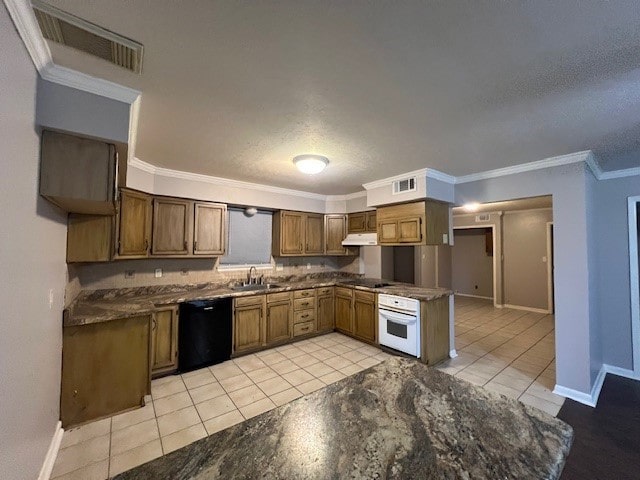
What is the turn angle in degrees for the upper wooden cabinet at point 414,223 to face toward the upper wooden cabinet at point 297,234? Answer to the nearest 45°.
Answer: approximately 45° to its right

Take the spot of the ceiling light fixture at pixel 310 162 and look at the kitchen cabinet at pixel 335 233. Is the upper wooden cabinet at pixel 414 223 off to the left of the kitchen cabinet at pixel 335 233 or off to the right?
right

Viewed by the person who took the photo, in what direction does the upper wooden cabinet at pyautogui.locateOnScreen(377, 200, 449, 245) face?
facing the viewer and to the left of the viewer

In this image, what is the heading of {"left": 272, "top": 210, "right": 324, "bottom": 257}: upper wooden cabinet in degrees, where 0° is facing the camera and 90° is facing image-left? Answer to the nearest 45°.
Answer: approximately 315°

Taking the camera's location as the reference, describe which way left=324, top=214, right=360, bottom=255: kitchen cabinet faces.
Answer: facing the viewer

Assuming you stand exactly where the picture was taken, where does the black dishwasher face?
facing the viewer and to the right of the viewer

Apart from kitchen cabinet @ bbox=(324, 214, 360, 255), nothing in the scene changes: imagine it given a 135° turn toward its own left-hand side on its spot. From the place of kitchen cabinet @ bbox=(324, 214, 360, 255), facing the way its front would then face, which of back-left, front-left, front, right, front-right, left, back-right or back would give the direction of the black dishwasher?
back

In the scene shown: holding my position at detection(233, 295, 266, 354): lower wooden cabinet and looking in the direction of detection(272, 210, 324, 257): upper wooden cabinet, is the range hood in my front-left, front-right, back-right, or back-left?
front-right

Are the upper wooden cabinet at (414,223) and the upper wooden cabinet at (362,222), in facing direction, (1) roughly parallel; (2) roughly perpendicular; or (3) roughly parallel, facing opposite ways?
roughly parallel

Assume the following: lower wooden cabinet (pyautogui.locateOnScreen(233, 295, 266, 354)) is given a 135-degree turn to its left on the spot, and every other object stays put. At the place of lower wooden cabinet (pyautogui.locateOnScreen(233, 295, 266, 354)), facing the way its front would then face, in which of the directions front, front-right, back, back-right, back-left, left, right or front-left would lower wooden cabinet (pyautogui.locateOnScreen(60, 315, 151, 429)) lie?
back-left

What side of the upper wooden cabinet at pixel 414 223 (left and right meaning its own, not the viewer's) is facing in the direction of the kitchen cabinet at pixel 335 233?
right
